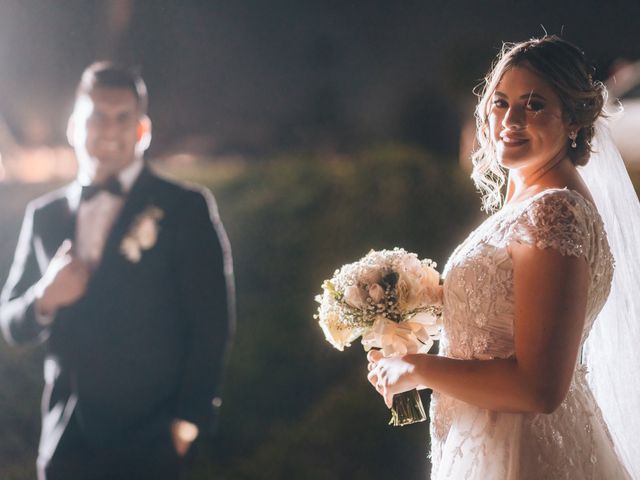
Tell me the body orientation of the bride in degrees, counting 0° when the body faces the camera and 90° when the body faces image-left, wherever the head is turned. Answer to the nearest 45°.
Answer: approximately 90°

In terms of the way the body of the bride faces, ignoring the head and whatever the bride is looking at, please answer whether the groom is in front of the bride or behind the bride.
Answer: in front

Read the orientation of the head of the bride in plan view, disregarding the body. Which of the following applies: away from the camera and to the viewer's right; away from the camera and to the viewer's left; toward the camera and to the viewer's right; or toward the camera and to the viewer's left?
toward the camera and to the viewer's left
